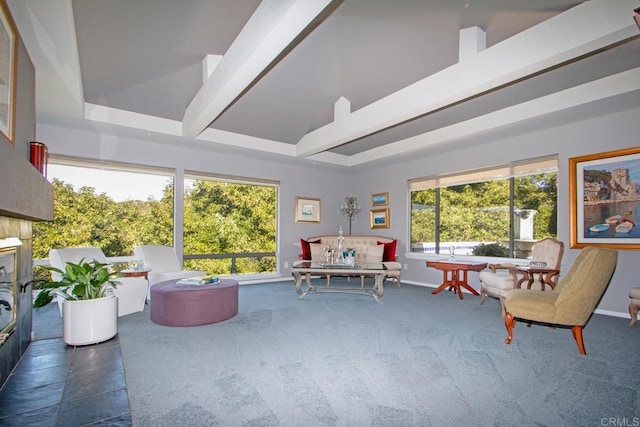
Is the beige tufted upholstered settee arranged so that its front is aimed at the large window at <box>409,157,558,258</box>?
no

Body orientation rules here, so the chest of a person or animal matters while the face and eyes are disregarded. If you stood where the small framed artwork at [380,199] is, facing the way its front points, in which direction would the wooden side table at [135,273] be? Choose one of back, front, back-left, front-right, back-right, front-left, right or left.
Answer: front

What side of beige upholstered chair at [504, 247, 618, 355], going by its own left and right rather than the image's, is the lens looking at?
left

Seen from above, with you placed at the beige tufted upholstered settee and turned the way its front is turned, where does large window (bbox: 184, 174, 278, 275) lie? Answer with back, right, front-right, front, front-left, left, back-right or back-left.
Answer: right

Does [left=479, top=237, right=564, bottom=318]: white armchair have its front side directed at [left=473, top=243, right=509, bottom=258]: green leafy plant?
no

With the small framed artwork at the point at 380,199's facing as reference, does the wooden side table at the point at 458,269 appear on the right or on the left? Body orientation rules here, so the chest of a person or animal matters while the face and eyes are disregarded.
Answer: on its left

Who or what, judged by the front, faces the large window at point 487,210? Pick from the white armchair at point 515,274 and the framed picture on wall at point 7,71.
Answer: the framed picture on wall

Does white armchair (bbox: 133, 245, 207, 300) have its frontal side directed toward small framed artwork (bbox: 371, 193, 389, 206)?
no

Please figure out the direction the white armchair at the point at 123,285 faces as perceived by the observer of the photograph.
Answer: facing the viewer and to the right of the viewer

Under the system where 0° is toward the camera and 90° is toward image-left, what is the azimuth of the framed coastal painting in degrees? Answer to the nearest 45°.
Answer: approximately 45°

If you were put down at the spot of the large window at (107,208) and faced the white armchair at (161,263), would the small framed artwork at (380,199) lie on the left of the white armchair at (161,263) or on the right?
left

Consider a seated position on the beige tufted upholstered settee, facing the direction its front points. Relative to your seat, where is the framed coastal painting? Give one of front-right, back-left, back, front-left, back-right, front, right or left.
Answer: front-left

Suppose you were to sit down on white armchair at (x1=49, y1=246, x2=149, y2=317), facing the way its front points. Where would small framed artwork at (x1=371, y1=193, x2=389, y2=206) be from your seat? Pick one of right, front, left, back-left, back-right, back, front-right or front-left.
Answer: front-left

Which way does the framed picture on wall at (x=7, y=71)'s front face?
to the viewer's right

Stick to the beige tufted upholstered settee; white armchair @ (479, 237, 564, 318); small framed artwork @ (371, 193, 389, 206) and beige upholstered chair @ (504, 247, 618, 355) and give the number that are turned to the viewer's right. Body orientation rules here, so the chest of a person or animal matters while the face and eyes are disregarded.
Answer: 0

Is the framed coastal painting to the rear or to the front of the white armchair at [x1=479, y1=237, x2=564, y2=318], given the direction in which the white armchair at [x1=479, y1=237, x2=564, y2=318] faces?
to the rear

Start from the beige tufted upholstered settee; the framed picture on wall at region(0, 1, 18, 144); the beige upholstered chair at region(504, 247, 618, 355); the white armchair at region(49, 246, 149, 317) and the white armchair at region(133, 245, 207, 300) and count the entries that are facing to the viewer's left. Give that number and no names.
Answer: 1

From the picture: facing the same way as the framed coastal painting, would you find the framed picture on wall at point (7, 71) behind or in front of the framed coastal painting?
in front

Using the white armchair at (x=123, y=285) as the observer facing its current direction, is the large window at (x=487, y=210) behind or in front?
in front

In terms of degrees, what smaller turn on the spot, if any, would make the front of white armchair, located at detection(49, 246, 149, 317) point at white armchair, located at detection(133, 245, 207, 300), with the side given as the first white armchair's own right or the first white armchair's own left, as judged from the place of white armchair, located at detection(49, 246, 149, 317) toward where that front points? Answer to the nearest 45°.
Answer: approximately 90° to the first white armchair's own left

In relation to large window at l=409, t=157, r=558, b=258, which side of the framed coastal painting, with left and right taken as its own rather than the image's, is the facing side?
right
